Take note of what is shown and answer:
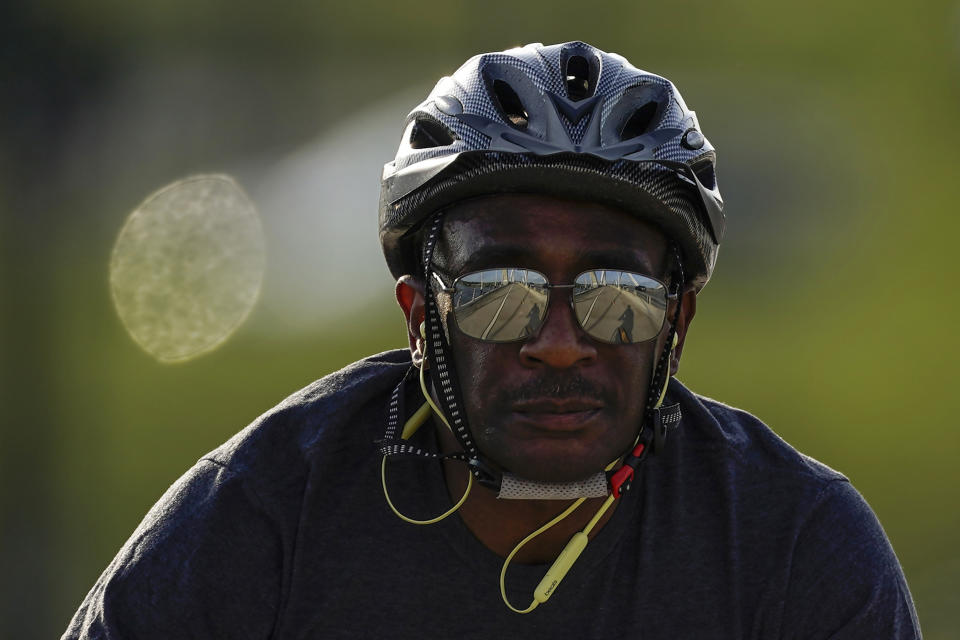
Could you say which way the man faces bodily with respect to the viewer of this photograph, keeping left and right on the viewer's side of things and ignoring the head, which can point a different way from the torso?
facing the viewer
